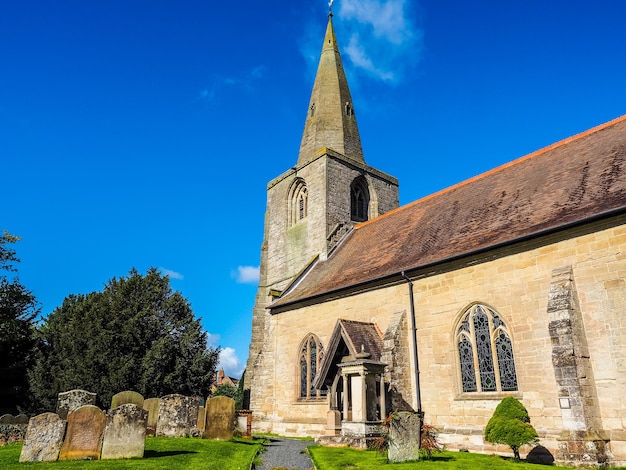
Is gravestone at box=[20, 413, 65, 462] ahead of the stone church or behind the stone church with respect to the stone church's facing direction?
ahead

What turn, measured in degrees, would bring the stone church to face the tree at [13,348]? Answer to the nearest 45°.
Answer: approximately 45° to its right

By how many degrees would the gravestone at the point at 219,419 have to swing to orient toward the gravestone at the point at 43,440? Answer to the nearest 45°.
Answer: approximately 45° to its right

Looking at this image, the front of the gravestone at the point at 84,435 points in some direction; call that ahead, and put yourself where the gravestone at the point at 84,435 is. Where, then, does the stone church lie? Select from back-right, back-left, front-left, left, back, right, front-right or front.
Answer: left

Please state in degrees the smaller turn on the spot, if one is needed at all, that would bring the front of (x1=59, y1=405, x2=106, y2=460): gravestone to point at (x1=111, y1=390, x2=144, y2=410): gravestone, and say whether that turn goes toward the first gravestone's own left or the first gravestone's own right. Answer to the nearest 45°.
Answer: approximately 180°

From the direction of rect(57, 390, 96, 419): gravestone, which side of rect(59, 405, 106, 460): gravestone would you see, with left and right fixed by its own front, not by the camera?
back

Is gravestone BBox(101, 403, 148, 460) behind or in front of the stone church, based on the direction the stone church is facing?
in front

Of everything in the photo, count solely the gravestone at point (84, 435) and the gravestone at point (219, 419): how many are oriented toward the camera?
2

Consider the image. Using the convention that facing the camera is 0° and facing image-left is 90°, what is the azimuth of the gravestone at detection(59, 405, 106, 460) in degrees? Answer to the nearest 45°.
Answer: approximately 0°

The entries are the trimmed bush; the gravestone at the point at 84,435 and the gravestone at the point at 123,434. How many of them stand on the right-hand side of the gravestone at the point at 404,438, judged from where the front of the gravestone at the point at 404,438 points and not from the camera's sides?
2

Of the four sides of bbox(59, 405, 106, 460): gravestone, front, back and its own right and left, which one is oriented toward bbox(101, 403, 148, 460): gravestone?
left

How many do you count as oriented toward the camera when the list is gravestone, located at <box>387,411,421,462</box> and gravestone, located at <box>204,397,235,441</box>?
2
